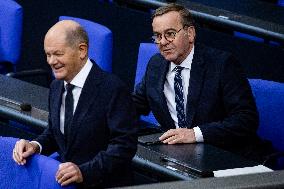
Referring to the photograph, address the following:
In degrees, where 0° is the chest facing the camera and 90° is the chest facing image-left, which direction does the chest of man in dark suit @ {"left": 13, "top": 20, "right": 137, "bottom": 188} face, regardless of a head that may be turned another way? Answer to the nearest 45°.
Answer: approximately 45°

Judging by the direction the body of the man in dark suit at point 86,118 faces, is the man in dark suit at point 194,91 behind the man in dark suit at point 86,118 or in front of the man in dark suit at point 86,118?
behind

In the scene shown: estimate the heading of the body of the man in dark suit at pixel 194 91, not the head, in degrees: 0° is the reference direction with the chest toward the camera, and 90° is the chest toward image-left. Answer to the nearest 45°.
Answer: approximately 45°

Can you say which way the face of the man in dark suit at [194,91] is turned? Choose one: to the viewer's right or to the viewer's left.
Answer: to the viewer's left
